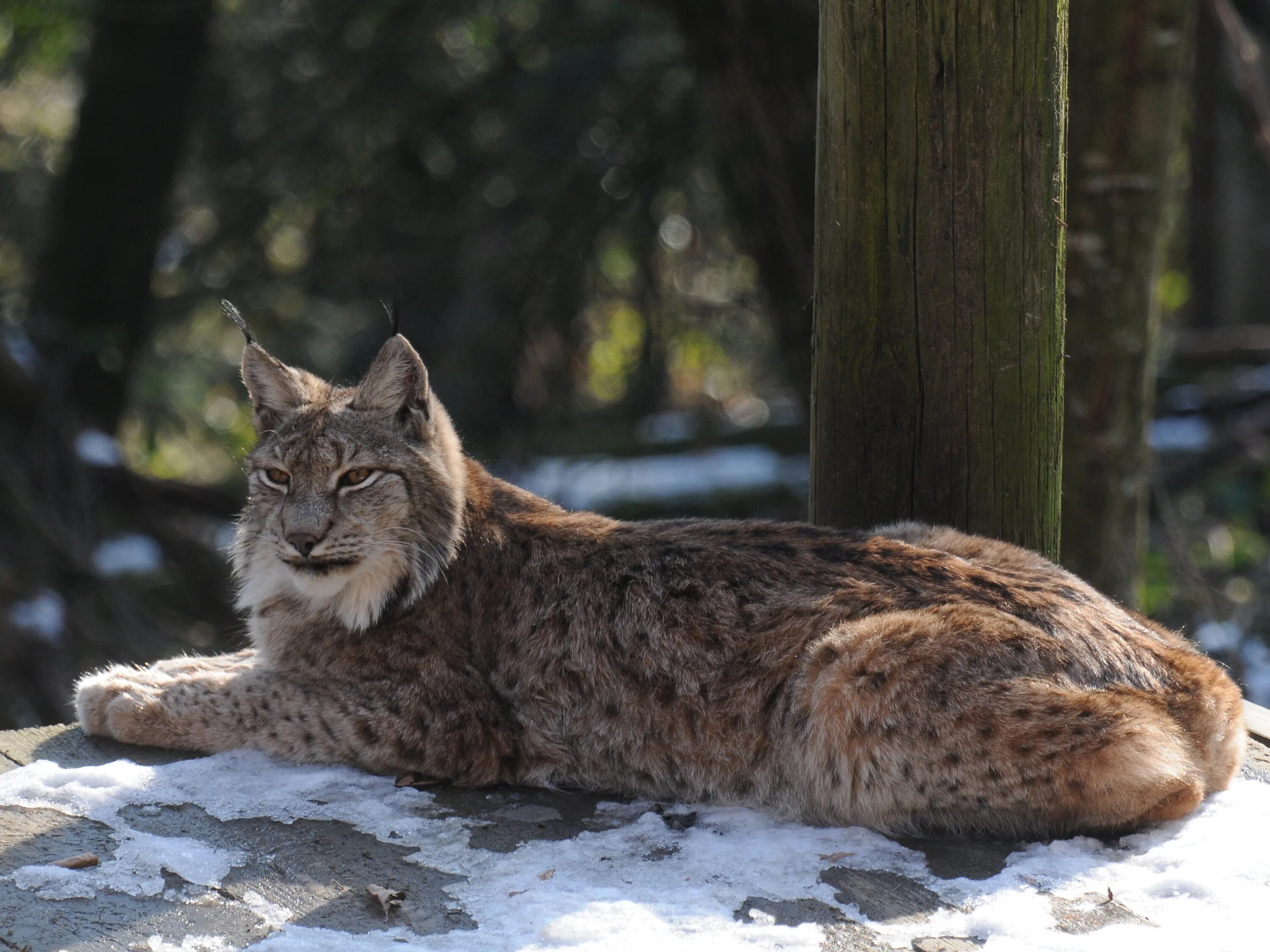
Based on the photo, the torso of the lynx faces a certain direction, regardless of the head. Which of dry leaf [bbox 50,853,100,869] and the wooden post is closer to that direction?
the dry leaf

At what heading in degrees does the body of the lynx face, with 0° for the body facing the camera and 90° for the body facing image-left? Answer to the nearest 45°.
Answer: approximately 90°

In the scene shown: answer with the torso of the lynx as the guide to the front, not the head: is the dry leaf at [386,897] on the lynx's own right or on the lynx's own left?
on the lynx's own left

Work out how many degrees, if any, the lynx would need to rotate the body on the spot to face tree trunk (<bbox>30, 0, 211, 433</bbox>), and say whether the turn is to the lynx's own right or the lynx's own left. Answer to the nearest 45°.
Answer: approximately 45° to the lynx's own right

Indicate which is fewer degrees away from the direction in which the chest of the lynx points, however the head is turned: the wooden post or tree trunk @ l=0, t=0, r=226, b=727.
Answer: the tree trunk

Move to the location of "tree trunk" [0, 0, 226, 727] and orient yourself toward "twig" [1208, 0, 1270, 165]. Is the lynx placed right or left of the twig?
right

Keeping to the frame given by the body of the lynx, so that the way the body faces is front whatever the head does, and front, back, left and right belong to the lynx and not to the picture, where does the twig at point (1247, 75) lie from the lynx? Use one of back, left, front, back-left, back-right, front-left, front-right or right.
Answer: back-right

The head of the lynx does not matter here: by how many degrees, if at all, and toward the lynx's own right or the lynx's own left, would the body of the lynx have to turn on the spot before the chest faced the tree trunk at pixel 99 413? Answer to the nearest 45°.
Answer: approximately 45° to the lynx's own right

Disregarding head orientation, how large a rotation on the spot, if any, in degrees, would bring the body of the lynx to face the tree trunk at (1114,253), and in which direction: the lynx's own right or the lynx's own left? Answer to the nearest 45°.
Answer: approximately 135° to the lynx's own right
